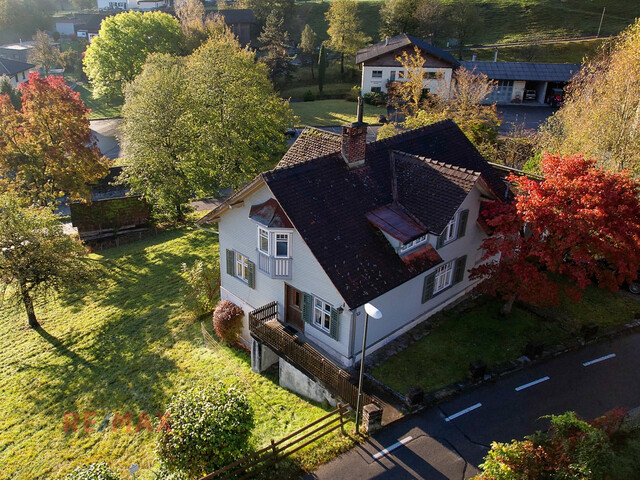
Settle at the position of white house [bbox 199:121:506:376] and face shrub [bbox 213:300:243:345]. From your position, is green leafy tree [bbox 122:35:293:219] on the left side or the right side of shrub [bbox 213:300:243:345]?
right

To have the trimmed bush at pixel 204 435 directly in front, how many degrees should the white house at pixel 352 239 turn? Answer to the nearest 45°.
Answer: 0° — it already faces it

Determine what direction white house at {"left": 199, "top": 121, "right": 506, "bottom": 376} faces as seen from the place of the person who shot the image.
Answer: facing the viewer and to the left of the viewer

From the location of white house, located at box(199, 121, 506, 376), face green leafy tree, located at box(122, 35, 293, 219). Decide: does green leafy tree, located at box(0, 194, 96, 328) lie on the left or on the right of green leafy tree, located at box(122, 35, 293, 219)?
left

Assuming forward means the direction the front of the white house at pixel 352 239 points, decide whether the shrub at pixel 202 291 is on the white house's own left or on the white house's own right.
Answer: on the white house's own right

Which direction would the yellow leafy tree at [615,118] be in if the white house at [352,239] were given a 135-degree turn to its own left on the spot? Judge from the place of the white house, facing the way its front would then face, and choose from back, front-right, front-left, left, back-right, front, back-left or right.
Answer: front-left

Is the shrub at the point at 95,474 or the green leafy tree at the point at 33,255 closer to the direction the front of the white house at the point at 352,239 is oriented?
the shrub

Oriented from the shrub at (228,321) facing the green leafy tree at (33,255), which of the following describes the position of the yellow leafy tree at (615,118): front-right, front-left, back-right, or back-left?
back-right

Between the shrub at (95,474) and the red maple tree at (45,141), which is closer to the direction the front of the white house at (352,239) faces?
the shrub

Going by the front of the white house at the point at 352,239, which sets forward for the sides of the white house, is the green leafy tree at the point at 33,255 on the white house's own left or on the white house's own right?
on the white house's own right

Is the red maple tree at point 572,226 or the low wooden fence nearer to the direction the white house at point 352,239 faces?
the low wooden fence
